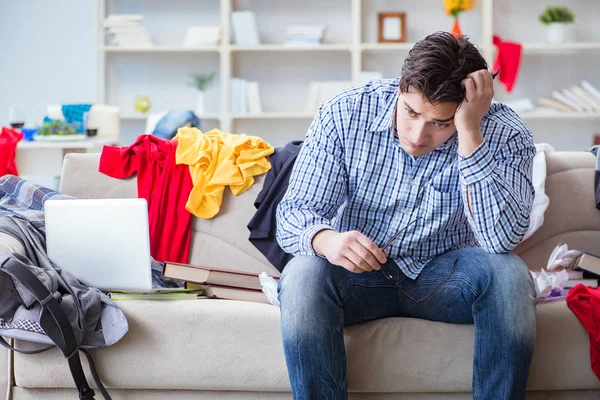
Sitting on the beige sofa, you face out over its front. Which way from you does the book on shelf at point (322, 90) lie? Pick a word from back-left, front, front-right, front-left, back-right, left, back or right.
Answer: back

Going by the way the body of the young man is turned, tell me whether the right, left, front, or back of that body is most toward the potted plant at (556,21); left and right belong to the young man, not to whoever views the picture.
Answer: back

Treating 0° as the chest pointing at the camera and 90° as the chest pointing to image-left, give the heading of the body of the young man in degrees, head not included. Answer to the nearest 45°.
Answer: approximately 0°

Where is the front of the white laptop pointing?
away from the camera

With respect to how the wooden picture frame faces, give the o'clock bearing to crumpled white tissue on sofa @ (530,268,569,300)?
The crumpled white tissue on sofa is roughly at 12 o'clock from the wooden picture frame.
